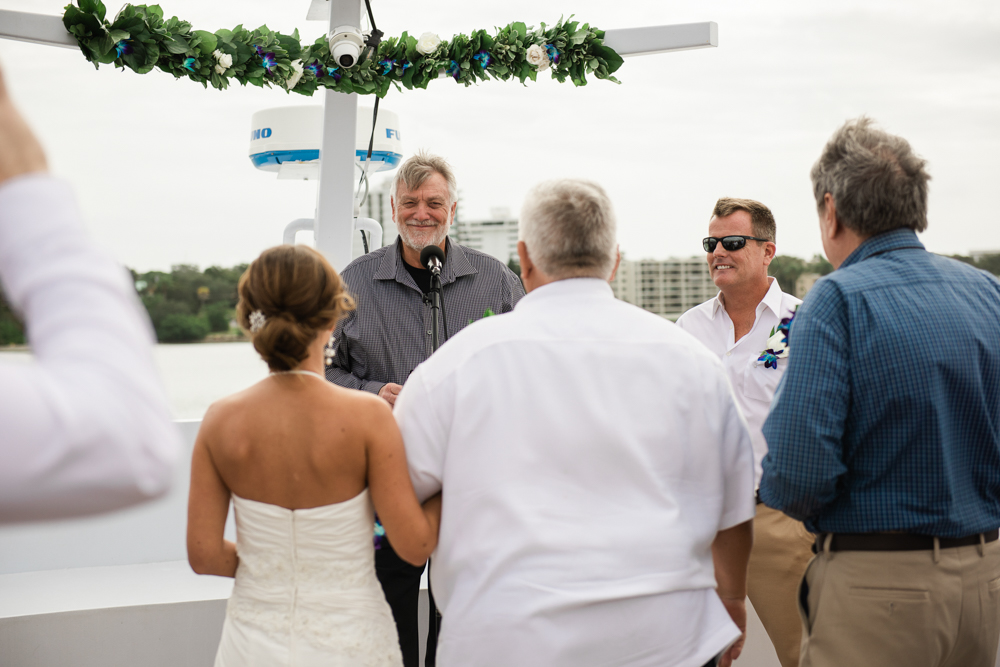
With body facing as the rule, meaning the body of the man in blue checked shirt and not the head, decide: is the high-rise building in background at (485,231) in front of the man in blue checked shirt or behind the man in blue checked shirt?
in front

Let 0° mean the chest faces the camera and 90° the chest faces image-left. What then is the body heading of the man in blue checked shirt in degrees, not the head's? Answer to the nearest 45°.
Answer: approximately 135°

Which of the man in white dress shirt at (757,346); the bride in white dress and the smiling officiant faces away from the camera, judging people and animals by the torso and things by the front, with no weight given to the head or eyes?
the bride in white dress

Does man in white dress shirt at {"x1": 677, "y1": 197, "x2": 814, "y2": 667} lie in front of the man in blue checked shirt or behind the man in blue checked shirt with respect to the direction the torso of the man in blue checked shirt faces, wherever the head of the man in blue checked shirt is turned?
in front

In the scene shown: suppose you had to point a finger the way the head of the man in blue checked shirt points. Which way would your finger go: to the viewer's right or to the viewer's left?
to the viewer's left

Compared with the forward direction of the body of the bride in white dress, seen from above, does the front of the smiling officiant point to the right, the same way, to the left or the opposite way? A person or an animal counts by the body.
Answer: the opposite way

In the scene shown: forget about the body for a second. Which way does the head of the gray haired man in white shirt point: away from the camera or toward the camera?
away from the camera

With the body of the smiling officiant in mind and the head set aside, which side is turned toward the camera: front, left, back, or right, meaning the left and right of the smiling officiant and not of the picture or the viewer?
front

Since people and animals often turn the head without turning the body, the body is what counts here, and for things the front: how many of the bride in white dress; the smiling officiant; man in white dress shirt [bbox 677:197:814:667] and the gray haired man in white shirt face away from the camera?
2

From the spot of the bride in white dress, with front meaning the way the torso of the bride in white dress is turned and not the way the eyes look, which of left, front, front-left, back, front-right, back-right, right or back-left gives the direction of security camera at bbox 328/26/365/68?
front
